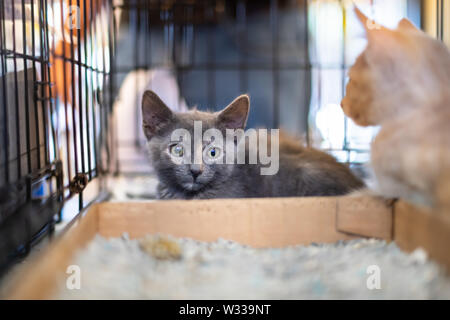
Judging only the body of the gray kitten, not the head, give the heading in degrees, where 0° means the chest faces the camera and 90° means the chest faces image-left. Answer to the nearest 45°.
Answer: approximately 45°
